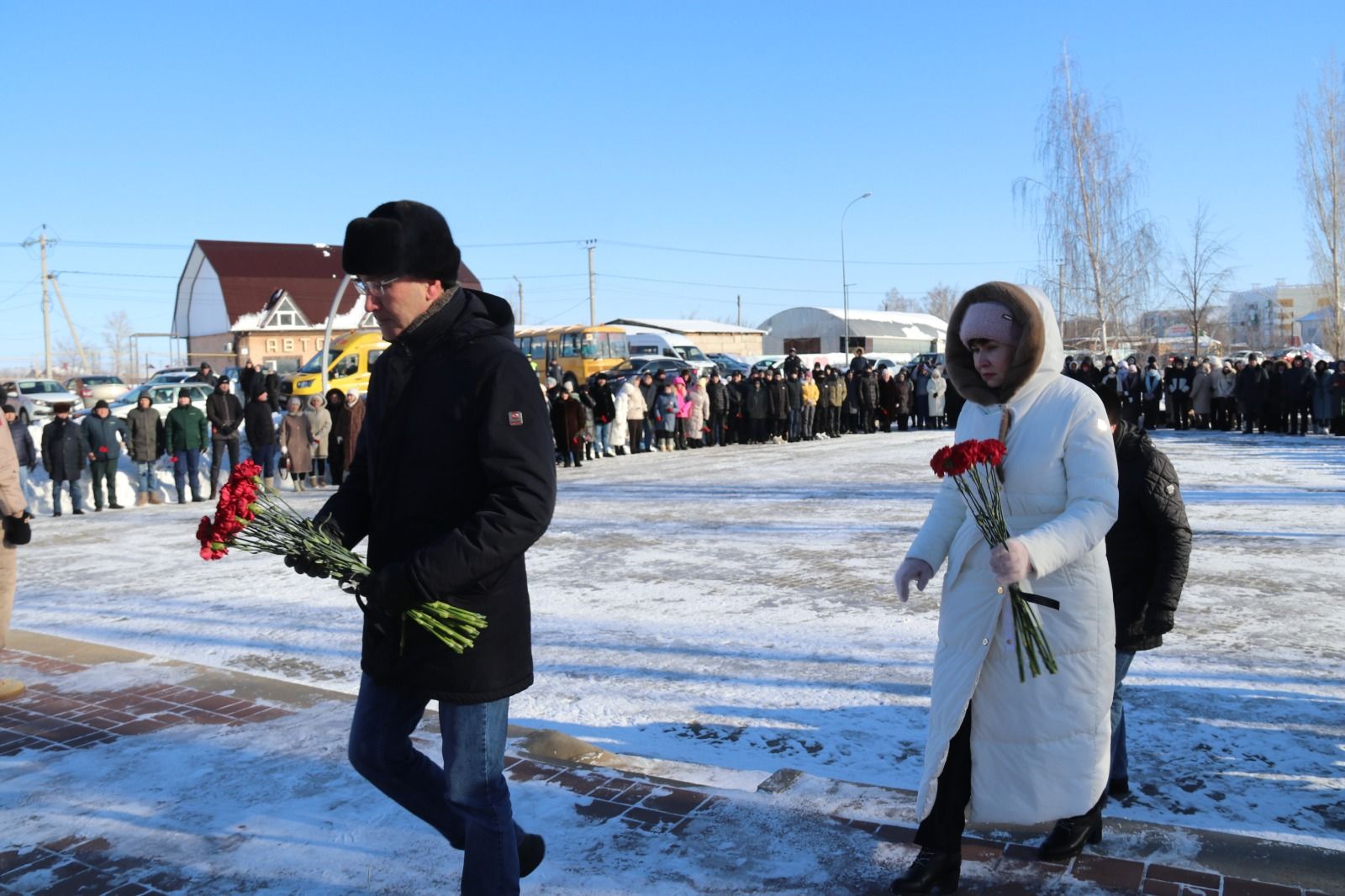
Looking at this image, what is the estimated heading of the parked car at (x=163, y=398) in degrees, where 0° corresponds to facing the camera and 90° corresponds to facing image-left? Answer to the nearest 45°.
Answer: approximately 90°

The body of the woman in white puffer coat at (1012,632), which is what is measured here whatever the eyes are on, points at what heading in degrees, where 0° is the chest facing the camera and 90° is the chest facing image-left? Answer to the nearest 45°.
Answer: approximately 45°

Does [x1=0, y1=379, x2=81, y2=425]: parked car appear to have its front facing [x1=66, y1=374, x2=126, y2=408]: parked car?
no

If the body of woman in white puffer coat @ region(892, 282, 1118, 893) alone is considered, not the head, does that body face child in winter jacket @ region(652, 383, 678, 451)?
no

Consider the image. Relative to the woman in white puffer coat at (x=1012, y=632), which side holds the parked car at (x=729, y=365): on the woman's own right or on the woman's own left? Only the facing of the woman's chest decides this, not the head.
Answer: on the woman's own right

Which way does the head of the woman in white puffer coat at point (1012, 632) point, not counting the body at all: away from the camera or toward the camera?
toward the camera

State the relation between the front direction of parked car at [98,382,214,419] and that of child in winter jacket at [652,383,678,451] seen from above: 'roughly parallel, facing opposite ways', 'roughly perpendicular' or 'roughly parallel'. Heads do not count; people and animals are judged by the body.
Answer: roughly perpendicular

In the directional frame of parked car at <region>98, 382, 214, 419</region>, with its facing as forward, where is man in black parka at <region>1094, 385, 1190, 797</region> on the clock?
The man in black parka is roughly at 9 o'clock from the parked car.

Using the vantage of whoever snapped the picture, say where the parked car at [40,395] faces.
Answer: facing the viewer and to the right of the viewer

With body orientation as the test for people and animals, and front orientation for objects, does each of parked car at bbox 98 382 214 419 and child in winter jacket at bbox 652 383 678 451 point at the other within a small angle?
no

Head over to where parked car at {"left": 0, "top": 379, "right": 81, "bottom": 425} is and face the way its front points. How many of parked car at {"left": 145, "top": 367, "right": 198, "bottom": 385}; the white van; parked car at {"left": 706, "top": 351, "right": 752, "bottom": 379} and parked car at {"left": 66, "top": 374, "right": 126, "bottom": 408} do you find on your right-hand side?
0

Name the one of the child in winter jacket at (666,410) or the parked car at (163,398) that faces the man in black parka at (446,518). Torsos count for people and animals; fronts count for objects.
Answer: the child in winter jacket

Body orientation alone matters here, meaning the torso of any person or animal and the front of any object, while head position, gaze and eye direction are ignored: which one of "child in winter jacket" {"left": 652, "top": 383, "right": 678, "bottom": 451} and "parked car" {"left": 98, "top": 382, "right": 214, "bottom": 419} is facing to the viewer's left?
the parked car

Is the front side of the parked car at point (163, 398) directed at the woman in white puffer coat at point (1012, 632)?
no

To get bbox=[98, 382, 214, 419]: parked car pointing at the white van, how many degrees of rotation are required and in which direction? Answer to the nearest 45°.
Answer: approximately 135° to its right

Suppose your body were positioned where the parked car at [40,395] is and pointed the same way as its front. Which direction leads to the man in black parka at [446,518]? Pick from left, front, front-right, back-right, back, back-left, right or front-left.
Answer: front-right

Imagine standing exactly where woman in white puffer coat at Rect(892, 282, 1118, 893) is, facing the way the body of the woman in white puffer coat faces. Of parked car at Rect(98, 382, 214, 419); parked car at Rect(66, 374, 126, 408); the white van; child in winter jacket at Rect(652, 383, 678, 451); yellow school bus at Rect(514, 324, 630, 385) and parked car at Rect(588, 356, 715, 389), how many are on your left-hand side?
0

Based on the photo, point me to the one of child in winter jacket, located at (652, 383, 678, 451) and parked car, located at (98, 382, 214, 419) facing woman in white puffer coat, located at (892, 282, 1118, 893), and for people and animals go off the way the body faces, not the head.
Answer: the child in winter jacket

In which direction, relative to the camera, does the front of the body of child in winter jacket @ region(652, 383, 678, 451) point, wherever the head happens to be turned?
toward the camera
